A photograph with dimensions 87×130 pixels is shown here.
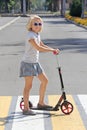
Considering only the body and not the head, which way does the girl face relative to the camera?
to the viewer's right
